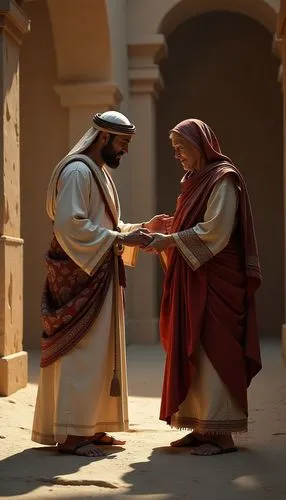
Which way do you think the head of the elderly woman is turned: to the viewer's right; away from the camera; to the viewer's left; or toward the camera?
to the viewer's left

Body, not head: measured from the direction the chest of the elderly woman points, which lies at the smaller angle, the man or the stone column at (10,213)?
the man

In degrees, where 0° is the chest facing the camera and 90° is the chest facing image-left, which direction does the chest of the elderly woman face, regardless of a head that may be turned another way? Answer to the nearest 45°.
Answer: approximately 90°

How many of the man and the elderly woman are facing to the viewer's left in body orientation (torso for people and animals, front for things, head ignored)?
1

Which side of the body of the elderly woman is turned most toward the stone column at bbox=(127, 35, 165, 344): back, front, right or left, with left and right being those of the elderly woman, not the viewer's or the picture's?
right

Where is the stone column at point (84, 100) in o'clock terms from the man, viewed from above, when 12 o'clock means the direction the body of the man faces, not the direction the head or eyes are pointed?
The stone column is roughly at 9 o'clock from the man.

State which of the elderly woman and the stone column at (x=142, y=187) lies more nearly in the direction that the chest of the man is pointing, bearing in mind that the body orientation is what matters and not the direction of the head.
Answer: the elderly woman

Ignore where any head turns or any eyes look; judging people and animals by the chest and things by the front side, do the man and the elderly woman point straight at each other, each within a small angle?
yes

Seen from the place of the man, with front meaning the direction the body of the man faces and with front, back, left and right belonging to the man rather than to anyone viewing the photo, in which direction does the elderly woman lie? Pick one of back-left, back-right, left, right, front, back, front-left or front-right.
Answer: front

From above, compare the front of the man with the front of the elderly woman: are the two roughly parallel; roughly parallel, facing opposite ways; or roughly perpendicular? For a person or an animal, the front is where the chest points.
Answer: roughly parallel, facing opposite ways

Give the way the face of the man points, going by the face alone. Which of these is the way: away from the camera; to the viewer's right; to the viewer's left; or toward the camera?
to the viewer's right

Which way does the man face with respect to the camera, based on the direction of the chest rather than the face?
to the viewer's right

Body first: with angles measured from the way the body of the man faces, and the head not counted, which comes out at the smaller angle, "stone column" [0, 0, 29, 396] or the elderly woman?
the elderly woman

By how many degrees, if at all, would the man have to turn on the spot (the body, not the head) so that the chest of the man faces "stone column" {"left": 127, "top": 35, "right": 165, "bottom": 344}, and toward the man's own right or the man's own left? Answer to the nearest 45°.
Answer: approximately 90° to the man's own left
